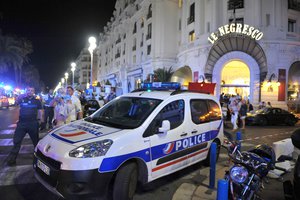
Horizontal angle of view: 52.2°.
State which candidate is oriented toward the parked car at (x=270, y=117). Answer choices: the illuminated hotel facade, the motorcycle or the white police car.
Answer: the illuminated hotel facade

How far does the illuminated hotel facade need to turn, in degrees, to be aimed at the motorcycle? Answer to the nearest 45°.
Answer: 0° — it already faces it

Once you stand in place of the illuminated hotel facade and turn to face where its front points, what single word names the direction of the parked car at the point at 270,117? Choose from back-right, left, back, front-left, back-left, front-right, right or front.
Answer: front

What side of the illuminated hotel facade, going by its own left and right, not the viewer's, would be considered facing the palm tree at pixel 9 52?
right

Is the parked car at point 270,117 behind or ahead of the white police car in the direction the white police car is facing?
behind

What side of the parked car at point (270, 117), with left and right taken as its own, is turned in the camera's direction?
left

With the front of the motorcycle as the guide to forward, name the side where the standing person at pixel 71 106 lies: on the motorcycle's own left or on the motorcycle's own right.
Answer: on the motorcycle's own right

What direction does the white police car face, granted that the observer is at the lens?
facing the viewer and to the left of the viewer

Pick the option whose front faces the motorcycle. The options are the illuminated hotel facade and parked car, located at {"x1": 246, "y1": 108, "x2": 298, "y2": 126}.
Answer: the illuminated hotel facade

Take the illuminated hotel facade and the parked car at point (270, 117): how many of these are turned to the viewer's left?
1

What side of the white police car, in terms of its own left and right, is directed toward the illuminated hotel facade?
back

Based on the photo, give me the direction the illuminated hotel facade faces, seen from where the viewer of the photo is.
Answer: facing the viewer

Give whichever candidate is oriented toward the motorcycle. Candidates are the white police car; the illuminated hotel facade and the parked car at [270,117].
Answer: the illuminated hotel facade

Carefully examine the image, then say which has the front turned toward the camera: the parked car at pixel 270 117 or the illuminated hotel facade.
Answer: the illuminated hotel facade
